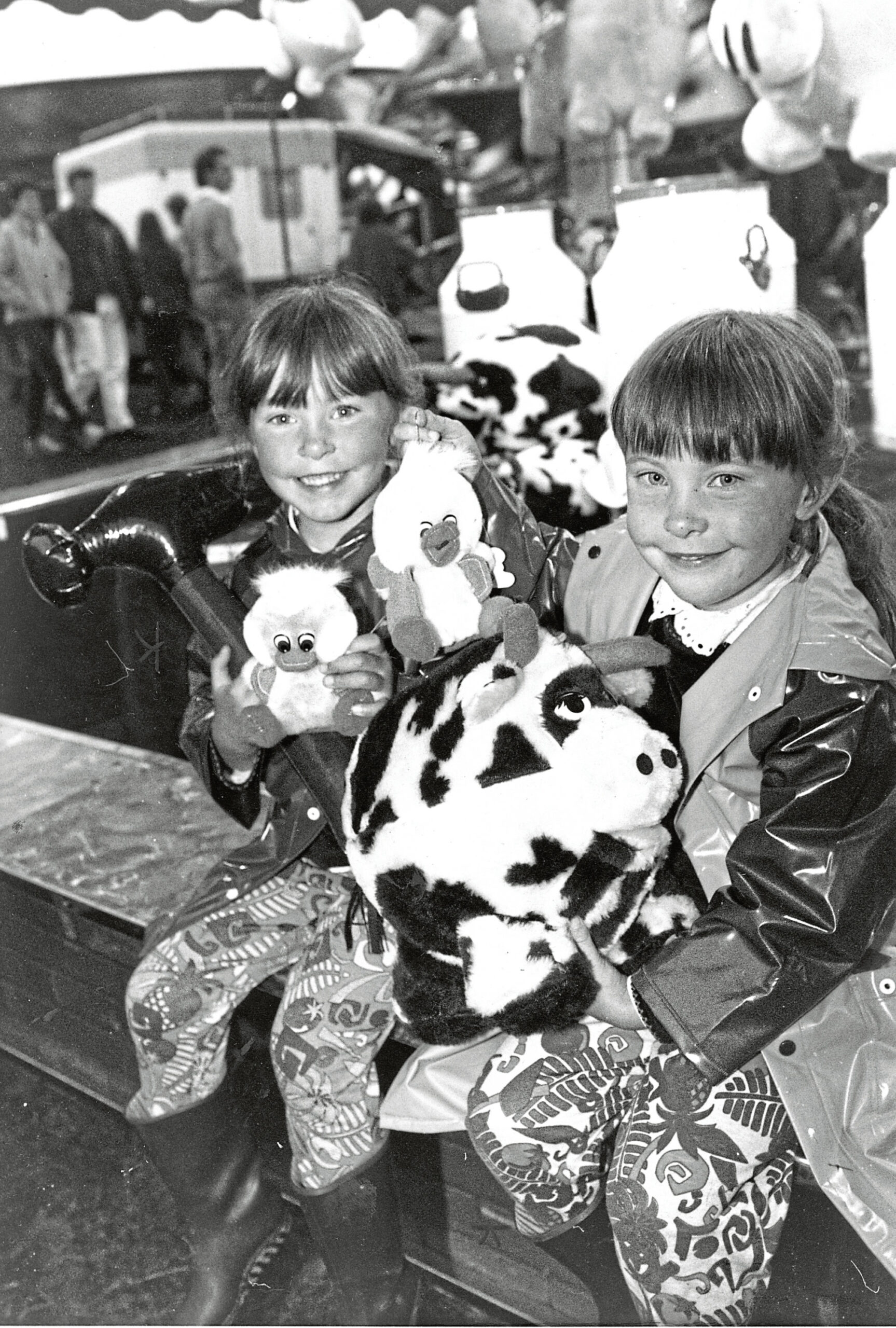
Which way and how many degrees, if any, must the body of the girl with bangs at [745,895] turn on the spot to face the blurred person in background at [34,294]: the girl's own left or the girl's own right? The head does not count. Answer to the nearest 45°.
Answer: approximately 90° to the girl's own right

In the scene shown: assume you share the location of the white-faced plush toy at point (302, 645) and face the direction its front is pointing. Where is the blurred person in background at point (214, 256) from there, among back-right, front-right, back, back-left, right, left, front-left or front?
back

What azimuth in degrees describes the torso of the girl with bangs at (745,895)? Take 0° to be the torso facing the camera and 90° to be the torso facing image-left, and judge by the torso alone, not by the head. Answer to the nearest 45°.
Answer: approximately 45°

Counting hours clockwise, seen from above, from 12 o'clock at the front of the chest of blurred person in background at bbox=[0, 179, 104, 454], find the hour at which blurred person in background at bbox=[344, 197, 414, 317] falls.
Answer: blurred person in background at bbox=[344, 197, 414, 317] is roughly at 10 o'clock from blurred person in background at bbox=[0, 179, 104, 454].

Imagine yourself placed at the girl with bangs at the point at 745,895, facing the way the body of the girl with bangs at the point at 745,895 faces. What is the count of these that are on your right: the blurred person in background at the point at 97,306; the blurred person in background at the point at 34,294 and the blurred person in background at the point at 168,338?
3
